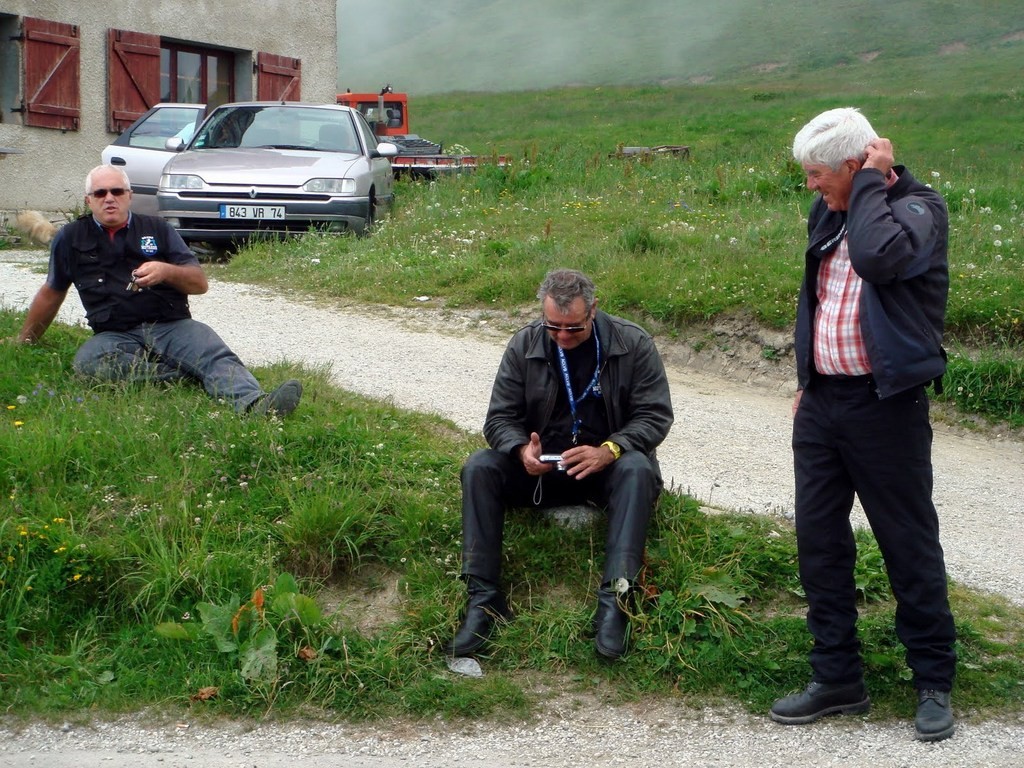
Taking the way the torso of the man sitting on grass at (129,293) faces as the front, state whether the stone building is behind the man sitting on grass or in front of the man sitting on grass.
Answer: behind

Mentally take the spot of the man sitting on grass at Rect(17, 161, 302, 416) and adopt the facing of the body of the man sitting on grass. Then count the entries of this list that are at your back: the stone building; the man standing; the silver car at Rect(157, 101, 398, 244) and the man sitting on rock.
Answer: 2

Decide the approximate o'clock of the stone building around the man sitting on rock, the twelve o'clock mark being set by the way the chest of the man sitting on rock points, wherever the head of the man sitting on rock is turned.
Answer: The stone building is roughly at 5 o'clock from the man sitting on rock.

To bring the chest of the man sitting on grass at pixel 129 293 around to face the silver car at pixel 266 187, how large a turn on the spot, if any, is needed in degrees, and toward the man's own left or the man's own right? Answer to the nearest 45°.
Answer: approximately 180°

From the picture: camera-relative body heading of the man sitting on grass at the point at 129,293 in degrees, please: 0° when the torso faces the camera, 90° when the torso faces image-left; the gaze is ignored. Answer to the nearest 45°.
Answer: approximately 0°

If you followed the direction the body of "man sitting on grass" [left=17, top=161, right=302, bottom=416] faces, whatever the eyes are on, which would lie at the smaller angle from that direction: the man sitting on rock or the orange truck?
the man sitting on rock

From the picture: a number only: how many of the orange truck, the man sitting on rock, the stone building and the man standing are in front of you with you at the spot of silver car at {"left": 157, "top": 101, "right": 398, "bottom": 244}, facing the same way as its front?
2

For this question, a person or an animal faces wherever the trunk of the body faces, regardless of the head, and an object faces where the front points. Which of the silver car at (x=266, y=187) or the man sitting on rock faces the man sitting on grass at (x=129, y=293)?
the silver car

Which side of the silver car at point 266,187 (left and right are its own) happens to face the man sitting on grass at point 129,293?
front

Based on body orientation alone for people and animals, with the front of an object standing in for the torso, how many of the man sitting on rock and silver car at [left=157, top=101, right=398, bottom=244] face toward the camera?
2

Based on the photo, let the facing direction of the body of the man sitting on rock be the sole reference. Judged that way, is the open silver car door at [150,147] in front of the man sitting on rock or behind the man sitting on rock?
behind

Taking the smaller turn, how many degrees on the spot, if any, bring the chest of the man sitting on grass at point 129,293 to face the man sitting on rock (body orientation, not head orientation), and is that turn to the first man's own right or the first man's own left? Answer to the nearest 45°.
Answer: approximately 45° to the first man's own left

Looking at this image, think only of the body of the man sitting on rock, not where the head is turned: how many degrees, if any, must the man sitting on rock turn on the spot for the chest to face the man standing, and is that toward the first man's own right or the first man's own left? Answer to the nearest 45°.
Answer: approximately 45° to the first man's own left
